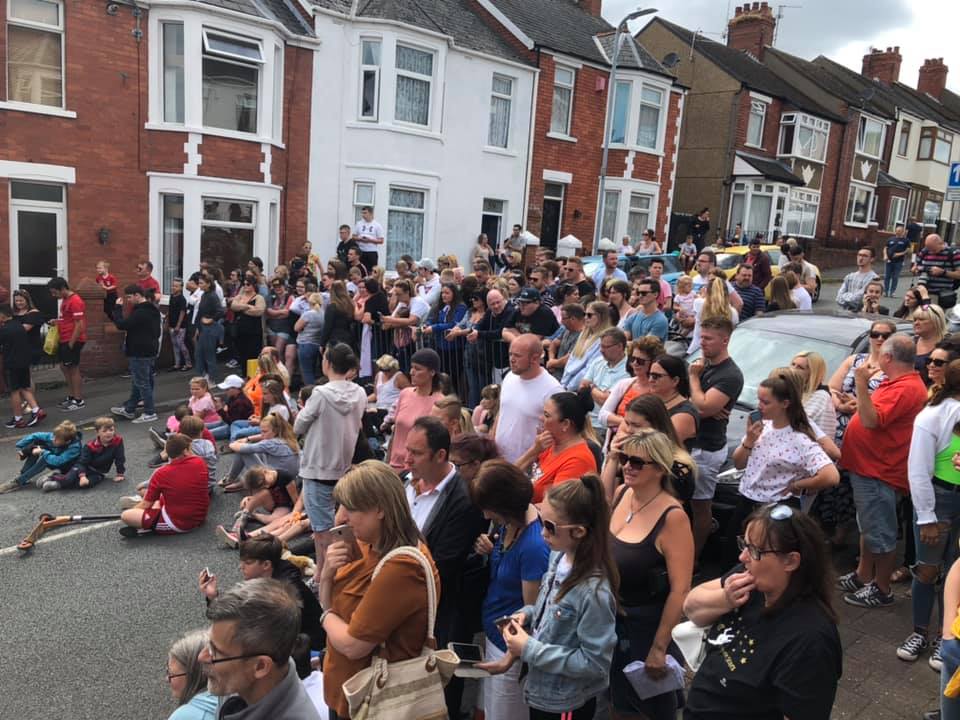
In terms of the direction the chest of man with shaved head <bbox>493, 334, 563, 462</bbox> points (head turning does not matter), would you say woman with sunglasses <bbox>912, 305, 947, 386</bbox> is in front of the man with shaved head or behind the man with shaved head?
behind

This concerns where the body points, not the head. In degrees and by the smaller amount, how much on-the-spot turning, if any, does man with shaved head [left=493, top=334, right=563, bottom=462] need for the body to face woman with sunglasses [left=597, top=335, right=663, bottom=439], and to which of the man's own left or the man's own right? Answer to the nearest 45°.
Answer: approximately 135° to the man's own left

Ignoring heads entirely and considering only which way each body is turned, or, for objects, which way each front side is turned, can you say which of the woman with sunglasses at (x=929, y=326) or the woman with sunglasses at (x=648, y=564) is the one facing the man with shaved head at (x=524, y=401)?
the woman with sunglasses at (x=929, y=326)
